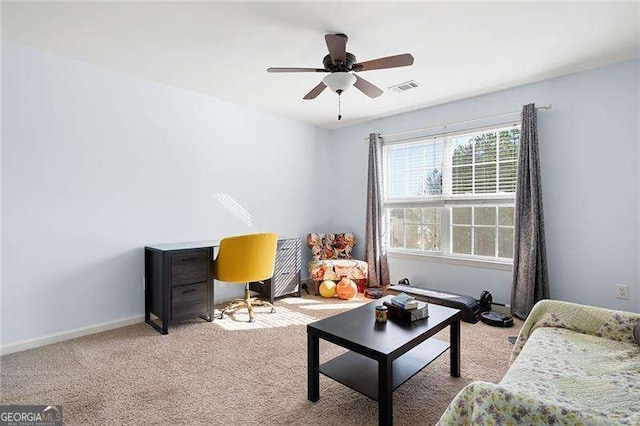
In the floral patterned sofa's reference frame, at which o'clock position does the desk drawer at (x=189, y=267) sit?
The desk drawer is roughly at 12 o'clock from the floral patterned sofa.

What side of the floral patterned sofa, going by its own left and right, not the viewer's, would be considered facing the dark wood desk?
front

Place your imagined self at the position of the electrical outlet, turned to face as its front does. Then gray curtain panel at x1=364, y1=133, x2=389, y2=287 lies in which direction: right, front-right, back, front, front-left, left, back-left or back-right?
right

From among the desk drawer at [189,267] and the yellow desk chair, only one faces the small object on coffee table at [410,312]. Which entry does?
the desk drawer

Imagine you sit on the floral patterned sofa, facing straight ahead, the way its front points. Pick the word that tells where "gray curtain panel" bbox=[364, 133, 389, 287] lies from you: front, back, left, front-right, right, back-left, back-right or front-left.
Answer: front-right

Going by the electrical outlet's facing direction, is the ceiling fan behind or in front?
in front

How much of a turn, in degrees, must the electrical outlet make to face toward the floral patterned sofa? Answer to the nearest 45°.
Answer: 0° — it already faces it

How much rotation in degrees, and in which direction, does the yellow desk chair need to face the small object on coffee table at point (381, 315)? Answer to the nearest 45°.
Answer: approximately 180°

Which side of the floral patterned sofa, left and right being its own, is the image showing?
left

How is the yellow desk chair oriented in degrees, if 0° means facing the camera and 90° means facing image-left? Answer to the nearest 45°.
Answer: approximately 135°

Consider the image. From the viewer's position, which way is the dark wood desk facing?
facing the viewer and to the right of the viewer

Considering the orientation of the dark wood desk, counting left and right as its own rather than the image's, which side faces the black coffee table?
front
